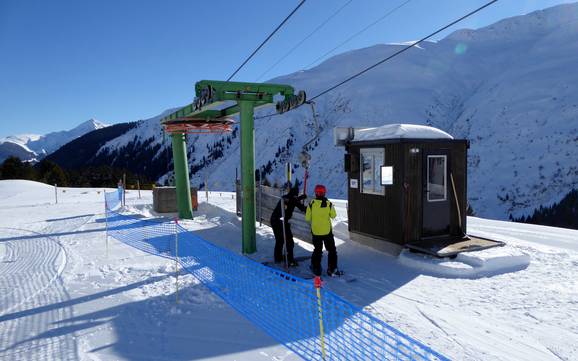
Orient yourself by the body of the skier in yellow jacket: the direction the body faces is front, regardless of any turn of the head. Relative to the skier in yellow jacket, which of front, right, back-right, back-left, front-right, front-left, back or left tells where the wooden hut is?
front-right

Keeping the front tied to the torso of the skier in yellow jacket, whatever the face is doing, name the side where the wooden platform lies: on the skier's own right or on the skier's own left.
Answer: on the skier's own right

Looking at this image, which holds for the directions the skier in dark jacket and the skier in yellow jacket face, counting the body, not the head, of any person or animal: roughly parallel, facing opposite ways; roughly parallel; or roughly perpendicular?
roughly perpendicular

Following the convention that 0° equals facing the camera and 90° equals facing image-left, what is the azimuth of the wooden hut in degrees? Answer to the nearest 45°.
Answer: approximately 315°

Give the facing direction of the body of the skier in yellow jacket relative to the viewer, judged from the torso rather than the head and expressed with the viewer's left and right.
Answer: facing away from the viewer

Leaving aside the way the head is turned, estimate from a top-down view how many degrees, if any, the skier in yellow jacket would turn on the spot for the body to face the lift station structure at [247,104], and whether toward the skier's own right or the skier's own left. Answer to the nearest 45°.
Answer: approximately 45° to the skier's own left

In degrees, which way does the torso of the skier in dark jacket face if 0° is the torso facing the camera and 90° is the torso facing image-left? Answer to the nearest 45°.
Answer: approximately 270°
